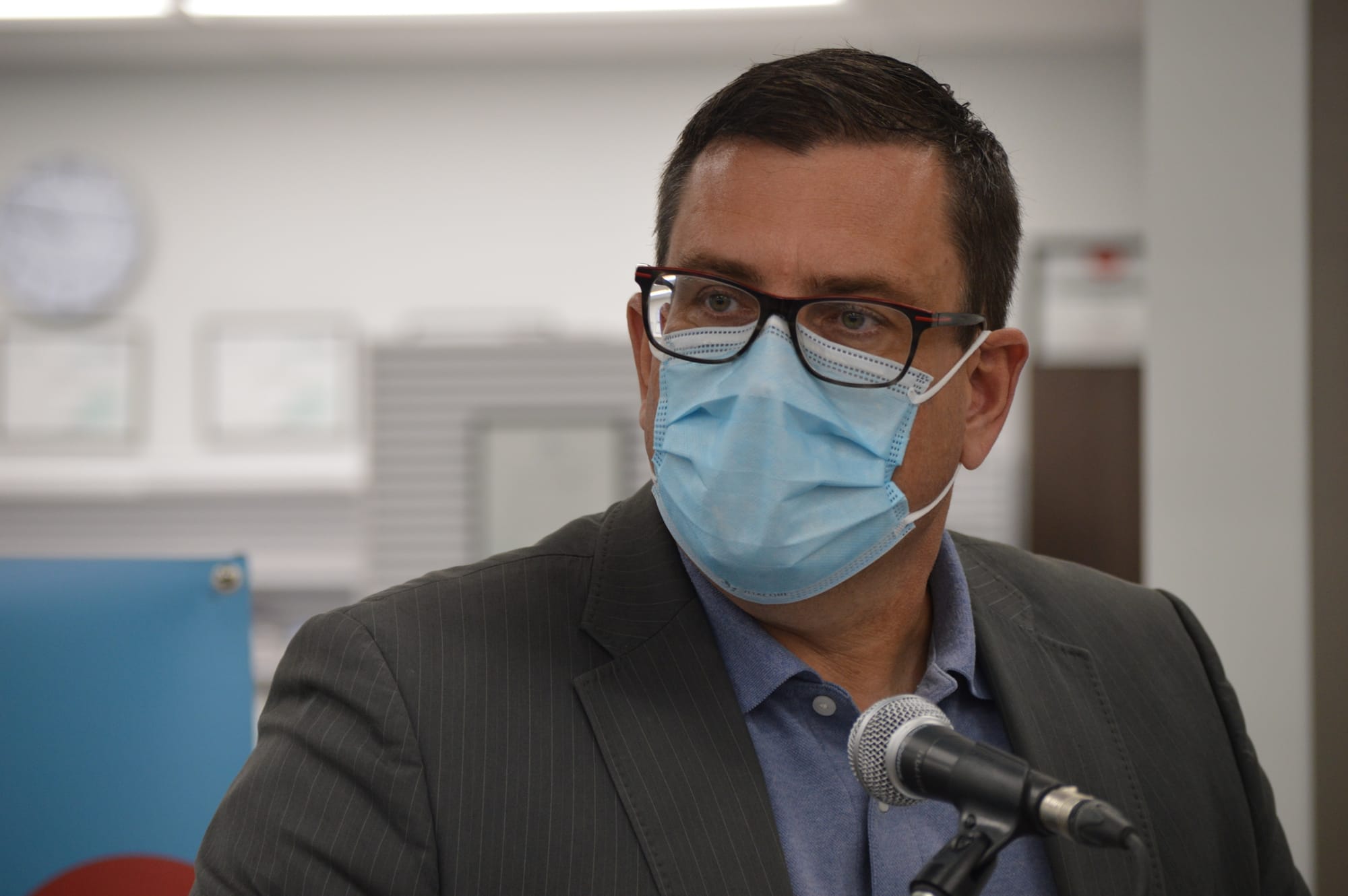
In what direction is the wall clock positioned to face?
toward the camera

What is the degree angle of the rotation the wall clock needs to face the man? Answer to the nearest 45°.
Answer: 0° — it already faces them

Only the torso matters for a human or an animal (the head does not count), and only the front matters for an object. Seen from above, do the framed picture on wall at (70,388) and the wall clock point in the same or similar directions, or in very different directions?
same or similar directions

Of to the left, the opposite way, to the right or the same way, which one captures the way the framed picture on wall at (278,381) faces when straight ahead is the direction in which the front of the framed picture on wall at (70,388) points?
the same way

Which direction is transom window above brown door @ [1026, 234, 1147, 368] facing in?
toward the camera

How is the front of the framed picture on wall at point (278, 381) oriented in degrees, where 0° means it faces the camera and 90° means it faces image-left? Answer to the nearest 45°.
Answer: approximately 0°

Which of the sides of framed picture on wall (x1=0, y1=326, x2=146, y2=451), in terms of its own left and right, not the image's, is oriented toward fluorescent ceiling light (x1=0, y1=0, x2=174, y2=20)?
front

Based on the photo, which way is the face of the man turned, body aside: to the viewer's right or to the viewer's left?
to the viewer's left

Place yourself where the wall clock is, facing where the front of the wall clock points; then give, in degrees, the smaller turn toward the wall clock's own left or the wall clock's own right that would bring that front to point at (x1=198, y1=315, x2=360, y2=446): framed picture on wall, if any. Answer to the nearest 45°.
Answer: approximately 45° to the wall clock's own left

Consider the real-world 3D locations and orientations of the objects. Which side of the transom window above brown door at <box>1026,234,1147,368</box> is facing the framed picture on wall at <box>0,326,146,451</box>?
right

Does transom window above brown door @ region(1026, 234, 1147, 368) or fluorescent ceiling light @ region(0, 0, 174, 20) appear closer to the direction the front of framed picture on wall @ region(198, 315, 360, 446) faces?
the fluorescent ceiling light

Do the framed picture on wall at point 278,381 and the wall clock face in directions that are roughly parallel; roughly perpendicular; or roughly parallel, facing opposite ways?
roughly parallel

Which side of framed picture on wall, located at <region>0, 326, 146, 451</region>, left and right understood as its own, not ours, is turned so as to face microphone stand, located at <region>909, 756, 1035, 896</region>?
front

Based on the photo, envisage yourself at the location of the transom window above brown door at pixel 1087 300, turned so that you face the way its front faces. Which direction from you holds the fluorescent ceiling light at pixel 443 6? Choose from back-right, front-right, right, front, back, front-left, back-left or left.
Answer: front-right

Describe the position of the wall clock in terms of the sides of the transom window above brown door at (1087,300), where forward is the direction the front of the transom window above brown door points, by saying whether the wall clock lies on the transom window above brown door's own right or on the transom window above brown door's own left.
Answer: on the transom window above brown door's own right

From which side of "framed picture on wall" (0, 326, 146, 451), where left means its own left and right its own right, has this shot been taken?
front

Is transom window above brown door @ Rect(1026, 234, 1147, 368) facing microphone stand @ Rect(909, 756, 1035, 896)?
yes
